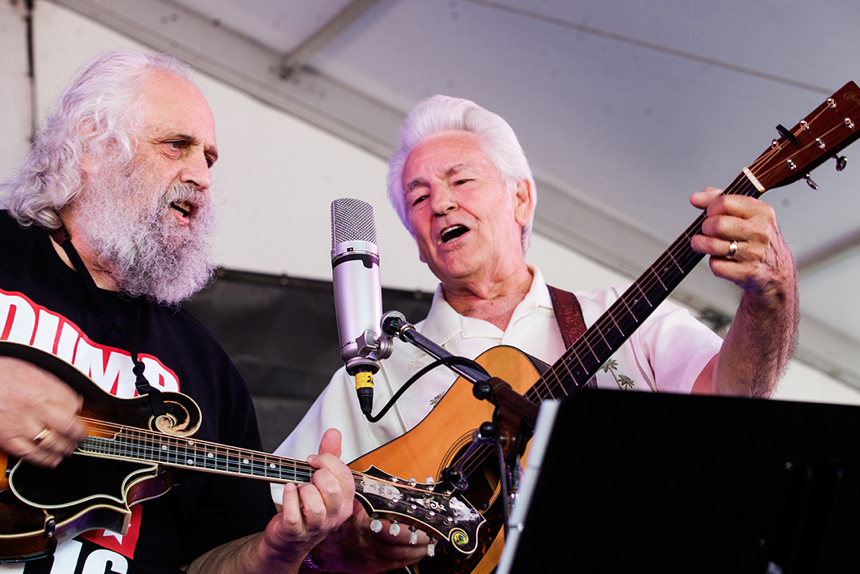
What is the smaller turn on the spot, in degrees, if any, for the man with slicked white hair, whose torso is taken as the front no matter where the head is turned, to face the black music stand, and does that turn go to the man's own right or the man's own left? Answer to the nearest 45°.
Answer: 0° — they already face it

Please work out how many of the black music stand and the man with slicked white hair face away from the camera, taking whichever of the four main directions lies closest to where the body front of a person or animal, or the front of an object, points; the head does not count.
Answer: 1

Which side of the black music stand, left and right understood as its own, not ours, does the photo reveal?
back

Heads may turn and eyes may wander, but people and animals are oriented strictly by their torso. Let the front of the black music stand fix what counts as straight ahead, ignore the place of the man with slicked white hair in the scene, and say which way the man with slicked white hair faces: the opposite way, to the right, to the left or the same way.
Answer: the opposite way

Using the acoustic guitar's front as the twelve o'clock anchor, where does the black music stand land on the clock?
The black music stand is roughly at 10 o'clock from the acoustic guitar.

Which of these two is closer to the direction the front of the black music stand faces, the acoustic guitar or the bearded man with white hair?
the acoustic guitar

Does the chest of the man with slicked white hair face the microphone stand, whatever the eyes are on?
yes
